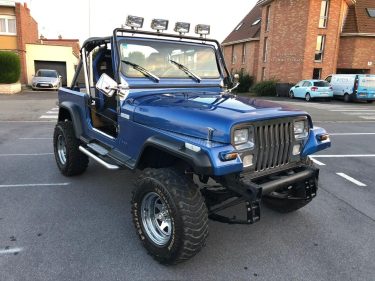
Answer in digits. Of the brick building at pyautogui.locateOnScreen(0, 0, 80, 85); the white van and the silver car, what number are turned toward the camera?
2

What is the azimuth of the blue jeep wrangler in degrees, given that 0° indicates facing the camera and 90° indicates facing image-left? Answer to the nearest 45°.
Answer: approximately 315°

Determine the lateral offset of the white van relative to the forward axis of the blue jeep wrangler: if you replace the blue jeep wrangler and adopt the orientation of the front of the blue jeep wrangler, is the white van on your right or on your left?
on your left

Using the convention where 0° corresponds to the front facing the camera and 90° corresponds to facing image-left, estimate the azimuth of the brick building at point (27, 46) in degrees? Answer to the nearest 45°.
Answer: approximately 0°

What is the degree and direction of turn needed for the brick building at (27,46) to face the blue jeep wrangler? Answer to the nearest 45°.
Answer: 0° — it already faces it

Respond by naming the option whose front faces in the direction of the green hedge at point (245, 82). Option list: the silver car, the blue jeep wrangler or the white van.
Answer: the white van

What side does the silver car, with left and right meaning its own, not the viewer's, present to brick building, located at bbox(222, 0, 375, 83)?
left

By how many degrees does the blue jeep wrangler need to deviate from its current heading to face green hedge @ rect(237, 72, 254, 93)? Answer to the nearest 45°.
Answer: approximately 135° to its left

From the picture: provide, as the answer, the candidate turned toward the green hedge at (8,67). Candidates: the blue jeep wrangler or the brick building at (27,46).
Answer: the brick building
